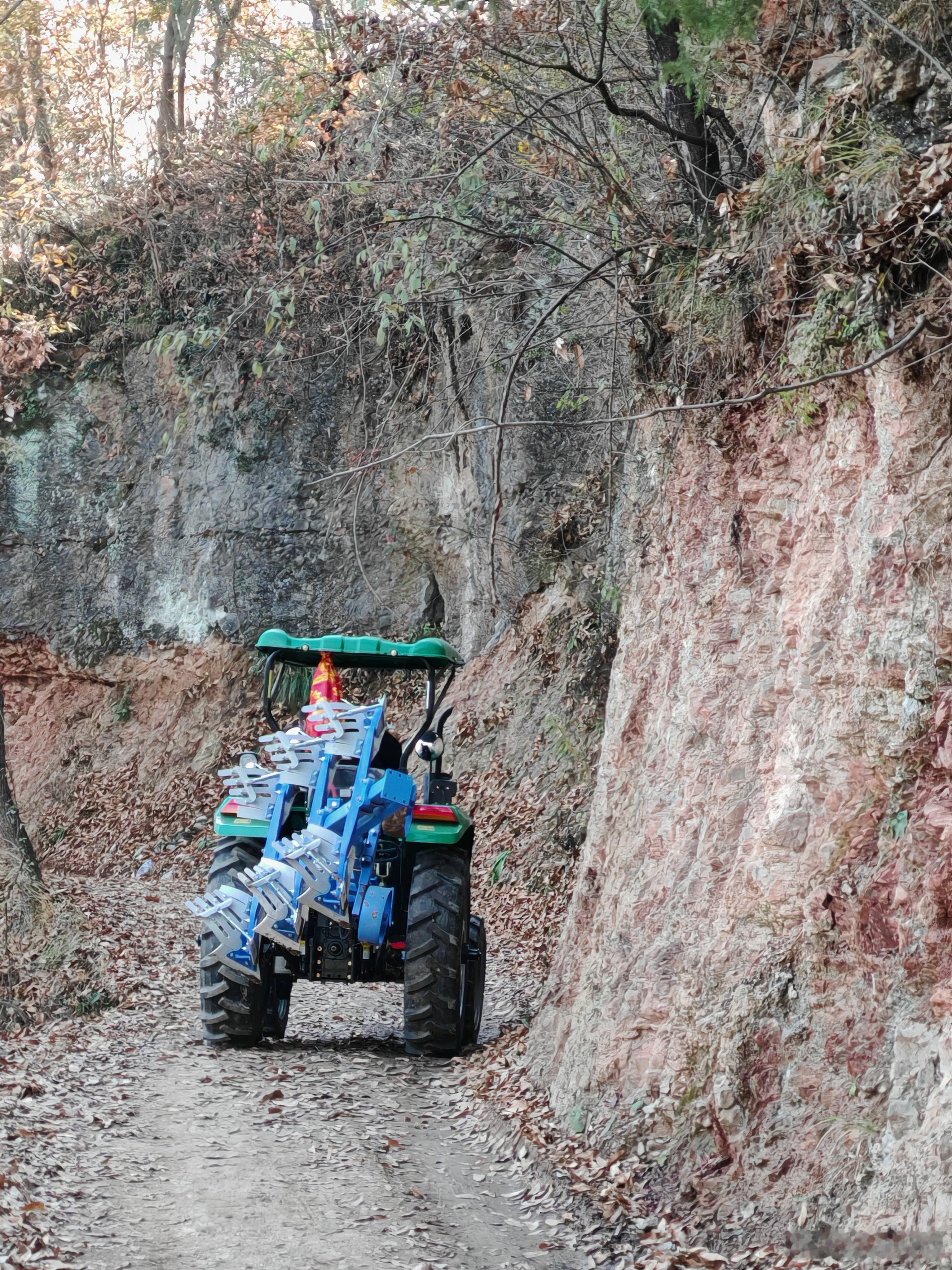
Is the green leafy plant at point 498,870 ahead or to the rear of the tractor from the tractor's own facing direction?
ahead

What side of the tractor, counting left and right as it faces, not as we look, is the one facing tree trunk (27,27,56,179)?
front

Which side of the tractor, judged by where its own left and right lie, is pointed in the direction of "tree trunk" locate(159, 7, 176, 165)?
front

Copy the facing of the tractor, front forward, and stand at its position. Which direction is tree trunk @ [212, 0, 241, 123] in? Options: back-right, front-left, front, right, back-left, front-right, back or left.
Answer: front

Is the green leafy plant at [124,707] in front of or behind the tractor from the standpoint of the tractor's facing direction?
in front

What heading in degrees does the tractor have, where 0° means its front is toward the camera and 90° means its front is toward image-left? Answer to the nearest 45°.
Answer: approximately 180°
